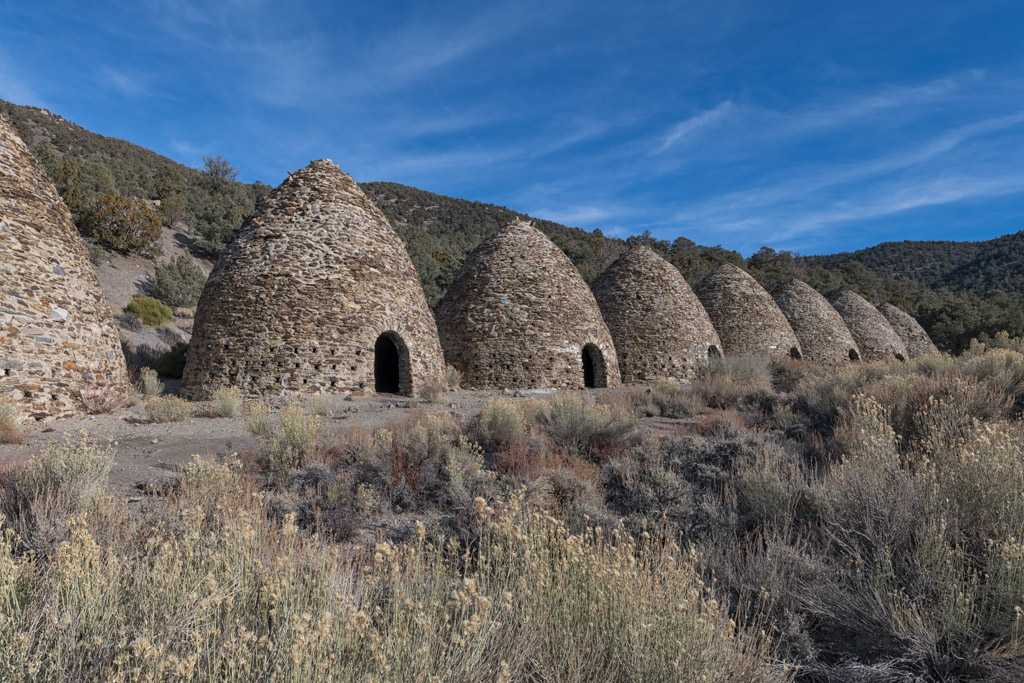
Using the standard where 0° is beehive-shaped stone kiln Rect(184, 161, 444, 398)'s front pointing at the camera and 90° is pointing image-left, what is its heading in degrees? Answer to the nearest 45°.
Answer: approximately 315°

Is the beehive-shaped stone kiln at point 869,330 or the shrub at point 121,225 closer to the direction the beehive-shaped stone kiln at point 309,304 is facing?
the beehive-shaped stone kiln

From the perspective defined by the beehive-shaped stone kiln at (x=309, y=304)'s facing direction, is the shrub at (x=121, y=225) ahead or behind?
behind

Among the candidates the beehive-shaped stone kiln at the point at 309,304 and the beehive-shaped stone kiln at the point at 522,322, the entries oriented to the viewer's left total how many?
0

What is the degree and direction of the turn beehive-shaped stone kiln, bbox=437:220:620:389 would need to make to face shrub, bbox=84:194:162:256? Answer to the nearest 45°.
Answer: approximately 180°

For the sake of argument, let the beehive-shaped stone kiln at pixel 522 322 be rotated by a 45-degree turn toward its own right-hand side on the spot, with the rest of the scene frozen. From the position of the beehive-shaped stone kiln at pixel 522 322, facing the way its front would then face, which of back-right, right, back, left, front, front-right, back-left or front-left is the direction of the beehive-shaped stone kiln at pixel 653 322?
back-left

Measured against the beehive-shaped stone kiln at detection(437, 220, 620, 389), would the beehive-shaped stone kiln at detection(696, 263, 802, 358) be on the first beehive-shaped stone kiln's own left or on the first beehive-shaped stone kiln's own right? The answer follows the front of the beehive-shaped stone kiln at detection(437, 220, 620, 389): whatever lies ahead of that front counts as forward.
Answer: on the first beehive-shaped stone kiln's own left

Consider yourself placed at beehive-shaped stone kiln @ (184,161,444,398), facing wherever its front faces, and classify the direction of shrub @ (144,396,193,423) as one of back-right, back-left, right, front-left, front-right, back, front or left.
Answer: right

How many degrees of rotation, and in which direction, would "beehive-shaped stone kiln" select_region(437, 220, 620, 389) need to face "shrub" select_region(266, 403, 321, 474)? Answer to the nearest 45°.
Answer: approximately 45° to its right

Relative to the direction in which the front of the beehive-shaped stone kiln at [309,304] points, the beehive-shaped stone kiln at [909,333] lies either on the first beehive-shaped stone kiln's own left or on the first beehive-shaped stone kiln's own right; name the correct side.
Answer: on the first beehive-shaped stone kiln's own left

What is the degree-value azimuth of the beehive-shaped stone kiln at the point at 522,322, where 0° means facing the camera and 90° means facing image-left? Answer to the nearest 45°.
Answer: approximately 315°

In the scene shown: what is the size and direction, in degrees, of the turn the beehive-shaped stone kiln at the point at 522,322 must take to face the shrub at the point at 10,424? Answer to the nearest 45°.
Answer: approximately 90° to its right

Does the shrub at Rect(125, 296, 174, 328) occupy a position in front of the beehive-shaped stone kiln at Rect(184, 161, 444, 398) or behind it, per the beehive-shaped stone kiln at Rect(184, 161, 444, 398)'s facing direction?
behind

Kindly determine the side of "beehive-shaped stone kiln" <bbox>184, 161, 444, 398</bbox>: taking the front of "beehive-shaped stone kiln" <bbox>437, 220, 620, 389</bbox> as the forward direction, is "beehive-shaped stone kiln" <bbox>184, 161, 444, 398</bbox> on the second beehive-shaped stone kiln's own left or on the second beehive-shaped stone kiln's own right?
on the second beehive-shaped stone kiln's own right

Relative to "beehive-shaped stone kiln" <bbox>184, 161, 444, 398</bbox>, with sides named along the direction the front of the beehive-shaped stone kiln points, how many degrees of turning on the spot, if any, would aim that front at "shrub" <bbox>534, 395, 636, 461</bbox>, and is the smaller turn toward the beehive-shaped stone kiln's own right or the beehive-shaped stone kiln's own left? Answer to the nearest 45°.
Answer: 0° — it already faces it

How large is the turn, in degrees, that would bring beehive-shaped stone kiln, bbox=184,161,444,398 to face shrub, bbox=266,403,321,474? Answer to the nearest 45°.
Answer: approximately 45° to its right
